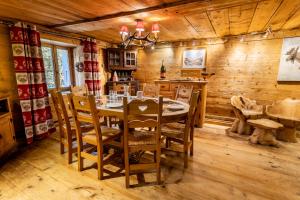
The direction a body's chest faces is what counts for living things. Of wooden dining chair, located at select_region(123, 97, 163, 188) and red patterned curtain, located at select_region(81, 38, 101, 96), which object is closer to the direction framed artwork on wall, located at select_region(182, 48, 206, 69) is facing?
the wooden dining chair

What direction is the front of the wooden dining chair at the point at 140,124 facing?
away from the camera

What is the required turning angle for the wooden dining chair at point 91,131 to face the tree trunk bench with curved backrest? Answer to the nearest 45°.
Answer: approximately 45° to its right

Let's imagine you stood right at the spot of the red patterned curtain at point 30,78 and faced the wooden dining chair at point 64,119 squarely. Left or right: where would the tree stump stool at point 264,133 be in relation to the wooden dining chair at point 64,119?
left

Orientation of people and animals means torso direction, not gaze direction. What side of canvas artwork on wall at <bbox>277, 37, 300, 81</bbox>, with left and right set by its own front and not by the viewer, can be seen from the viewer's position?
front

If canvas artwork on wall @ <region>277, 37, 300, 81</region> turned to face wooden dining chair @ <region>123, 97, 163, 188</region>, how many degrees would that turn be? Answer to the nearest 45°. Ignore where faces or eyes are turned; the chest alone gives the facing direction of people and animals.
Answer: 0° — it already faces it

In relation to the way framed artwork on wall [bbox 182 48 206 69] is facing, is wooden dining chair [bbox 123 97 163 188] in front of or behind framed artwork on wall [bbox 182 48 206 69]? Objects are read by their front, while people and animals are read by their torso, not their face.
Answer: in front

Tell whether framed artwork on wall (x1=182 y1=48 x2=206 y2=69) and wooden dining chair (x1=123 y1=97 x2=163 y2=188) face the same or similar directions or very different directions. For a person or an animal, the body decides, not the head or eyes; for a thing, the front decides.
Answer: very different directions

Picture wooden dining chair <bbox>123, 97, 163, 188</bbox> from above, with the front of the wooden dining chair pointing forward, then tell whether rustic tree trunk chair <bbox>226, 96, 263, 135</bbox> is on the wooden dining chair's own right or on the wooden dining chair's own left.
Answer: on the wooden dining chair's own right

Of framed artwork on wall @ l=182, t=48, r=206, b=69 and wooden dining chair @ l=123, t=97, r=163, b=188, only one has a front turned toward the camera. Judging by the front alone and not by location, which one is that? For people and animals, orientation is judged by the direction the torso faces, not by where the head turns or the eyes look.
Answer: the framed artwork on wall

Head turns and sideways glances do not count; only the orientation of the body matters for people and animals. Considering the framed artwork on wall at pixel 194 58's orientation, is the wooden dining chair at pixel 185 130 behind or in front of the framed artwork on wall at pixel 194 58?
in front

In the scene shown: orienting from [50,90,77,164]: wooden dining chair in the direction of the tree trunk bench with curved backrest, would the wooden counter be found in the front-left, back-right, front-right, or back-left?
front-left

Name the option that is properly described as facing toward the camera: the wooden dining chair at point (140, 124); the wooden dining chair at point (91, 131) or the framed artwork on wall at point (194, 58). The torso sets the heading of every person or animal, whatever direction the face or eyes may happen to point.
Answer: the framed artwork on wall

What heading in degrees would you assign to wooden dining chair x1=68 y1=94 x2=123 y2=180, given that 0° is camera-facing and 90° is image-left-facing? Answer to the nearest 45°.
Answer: approximately 225°

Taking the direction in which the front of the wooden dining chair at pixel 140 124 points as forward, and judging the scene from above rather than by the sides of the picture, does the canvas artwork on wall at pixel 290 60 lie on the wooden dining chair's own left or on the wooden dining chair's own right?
on the wooden dining chair's own right
